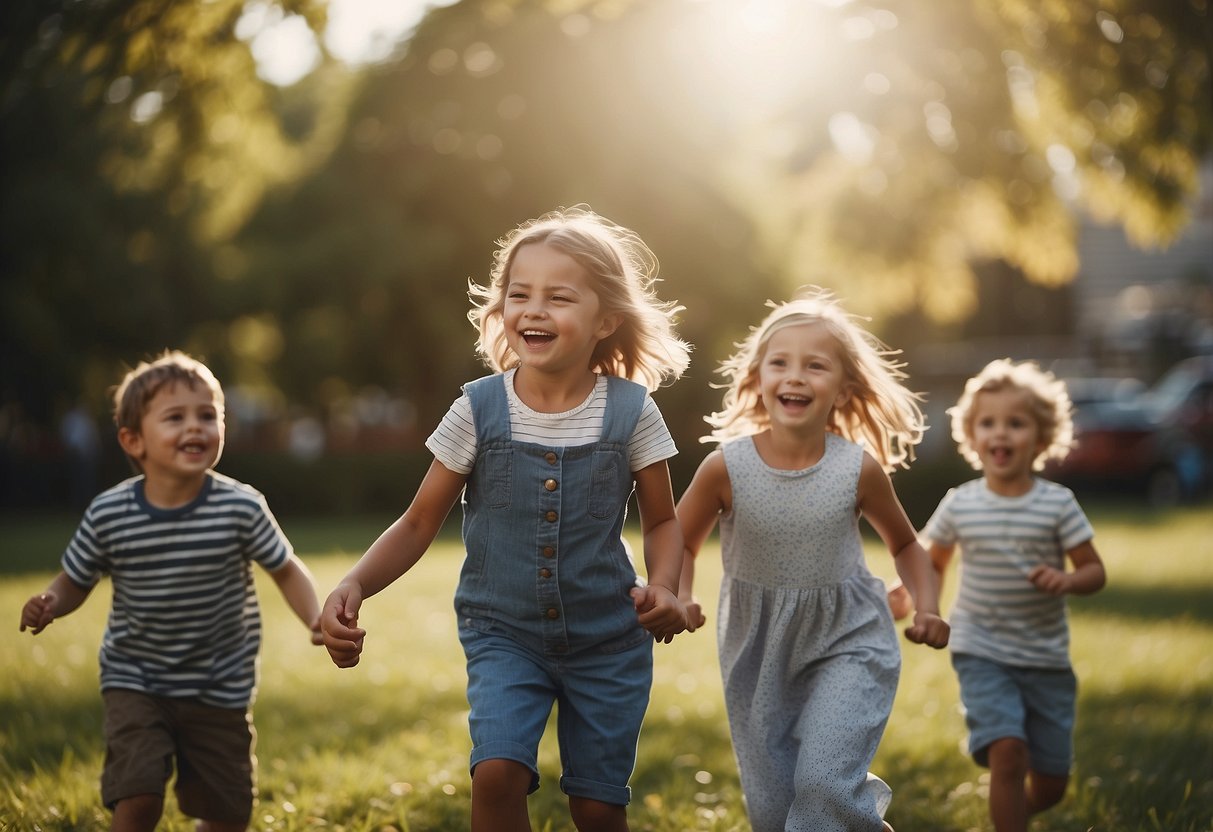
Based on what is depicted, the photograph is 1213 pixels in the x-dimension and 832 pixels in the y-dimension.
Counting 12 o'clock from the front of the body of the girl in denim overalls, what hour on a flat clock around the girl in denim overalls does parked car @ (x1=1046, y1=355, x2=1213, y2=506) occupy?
The parked car is roughly at 7 o'clock from the girl in denim overalls.

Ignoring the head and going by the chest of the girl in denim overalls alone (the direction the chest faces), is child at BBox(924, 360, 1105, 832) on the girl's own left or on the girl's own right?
on the girl's own left

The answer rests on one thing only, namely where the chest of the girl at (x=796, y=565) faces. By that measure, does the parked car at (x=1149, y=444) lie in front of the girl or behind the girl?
behind

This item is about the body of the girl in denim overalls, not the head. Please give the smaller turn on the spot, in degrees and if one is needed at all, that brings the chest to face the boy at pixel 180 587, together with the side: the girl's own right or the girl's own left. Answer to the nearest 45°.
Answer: approximately 135° to the girl's own right

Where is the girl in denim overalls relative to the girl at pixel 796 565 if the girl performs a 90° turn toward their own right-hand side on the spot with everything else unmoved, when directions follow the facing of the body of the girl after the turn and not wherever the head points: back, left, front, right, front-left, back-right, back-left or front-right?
front-left

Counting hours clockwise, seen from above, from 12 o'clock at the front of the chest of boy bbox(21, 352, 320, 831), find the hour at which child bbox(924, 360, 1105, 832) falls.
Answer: The child is roughly at 9 o'clock from the boy.

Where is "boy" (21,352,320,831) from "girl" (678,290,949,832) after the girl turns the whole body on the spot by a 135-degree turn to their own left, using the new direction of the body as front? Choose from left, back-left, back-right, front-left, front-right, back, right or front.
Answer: back-left

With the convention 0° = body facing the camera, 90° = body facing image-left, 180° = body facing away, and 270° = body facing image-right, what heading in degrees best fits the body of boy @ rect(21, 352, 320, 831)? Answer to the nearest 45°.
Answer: approximately 0°
